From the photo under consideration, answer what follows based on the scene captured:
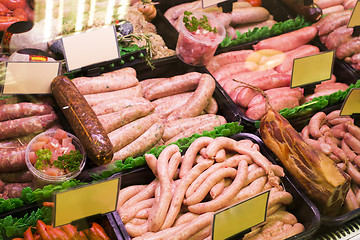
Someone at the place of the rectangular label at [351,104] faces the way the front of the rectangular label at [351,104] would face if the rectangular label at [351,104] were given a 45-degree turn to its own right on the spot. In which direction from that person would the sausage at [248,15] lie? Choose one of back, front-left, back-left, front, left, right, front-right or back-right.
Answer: right

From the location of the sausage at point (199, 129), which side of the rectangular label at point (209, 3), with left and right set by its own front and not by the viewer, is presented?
front

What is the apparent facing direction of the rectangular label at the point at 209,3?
toward the camera

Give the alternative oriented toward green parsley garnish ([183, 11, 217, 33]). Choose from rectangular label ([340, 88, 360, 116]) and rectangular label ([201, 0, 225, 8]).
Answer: rectangular label ([201, 0, 225, 8])

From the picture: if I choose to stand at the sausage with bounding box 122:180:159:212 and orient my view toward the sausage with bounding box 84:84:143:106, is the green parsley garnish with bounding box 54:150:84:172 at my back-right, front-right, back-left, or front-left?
front-left

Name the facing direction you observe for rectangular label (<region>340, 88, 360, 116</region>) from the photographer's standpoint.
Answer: facing the viewer

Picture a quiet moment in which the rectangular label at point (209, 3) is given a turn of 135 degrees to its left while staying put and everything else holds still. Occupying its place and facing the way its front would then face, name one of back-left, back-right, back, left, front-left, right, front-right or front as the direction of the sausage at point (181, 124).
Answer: back-right

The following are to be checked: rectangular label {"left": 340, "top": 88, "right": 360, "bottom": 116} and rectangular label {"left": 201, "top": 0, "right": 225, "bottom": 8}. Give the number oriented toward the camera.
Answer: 2

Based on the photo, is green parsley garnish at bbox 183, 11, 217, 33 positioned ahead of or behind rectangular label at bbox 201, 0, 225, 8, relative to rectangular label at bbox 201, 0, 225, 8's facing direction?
ahead

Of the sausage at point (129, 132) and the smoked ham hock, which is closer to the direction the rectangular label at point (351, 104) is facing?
the smoked ham hock

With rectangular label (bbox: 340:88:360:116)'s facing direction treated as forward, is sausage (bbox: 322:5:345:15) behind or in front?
behind

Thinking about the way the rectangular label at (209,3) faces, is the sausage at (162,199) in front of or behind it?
in front

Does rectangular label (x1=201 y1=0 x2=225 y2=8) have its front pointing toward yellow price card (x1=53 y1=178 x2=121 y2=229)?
yes
